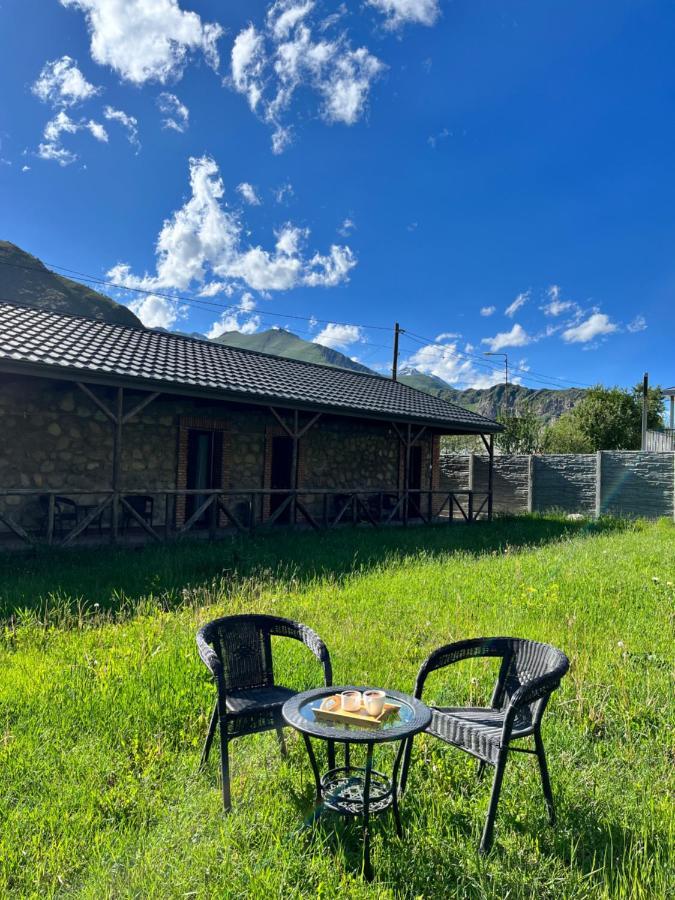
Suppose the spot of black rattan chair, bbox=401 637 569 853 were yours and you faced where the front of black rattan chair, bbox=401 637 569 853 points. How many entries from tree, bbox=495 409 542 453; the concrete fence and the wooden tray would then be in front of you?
1

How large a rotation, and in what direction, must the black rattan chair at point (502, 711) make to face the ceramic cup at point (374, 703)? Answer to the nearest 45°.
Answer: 0° — it already faces it

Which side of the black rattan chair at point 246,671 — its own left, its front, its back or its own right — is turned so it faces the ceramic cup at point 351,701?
front

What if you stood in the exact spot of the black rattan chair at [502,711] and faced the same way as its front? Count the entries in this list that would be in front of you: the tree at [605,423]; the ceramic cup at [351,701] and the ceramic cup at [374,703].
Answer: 2

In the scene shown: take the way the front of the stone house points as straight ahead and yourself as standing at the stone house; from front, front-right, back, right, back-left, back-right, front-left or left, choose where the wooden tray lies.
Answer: front-right

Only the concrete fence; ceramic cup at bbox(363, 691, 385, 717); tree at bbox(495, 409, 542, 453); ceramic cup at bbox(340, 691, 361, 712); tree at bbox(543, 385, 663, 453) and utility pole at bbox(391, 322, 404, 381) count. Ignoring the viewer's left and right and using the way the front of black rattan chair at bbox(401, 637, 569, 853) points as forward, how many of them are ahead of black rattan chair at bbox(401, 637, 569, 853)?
2

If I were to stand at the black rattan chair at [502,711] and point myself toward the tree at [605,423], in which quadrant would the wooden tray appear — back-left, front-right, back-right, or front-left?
back-left

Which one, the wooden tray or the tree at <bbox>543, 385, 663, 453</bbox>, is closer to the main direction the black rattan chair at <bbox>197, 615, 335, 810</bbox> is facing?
the wooden tray

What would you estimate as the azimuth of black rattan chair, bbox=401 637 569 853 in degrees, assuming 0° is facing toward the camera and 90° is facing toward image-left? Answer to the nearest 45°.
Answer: approximately 45°

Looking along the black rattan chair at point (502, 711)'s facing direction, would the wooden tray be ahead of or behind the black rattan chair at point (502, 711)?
ahead

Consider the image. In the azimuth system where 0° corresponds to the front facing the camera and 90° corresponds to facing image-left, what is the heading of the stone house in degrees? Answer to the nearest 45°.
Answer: approximately 315°

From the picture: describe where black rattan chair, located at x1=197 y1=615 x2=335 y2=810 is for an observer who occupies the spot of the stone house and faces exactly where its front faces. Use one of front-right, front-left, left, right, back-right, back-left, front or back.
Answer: front-right

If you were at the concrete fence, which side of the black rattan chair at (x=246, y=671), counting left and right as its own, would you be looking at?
left

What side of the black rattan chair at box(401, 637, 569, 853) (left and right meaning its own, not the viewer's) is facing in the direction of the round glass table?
front

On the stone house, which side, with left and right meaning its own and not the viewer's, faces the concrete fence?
left

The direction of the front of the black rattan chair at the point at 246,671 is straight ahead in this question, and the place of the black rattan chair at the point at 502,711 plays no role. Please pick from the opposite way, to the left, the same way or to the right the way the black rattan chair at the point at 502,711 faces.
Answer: to the right
